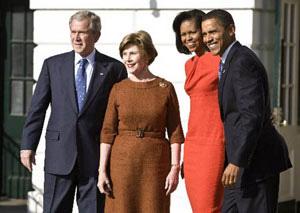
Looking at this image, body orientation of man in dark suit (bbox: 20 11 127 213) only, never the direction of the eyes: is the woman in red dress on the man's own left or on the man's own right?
on the man's own left

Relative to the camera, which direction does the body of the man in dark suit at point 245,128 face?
to the viewer's left

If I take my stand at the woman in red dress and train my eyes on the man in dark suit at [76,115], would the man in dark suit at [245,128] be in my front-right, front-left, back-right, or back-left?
back-left

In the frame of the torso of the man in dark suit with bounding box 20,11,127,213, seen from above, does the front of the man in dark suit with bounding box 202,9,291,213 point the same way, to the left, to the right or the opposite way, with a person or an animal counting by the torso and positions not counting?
to the right

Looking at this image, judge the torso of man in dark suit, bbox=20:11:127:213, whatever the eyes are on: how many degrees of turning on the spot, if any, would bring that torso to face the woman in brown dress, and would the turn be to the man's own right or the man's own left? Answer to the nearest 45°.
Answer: approximately 45° to the man's own left

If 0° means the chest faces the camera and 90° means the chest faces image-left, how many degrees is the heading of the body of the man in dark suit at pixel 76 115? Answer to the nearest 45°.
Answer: approximately 0°

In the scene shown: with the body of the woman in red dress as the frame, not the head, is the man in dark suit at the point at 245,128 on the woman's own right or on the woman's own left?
on the woman's own left

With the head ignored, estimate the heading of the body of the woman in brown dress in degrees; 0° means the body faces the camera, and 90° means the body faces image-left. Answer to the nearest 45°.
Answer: approximately 0°
